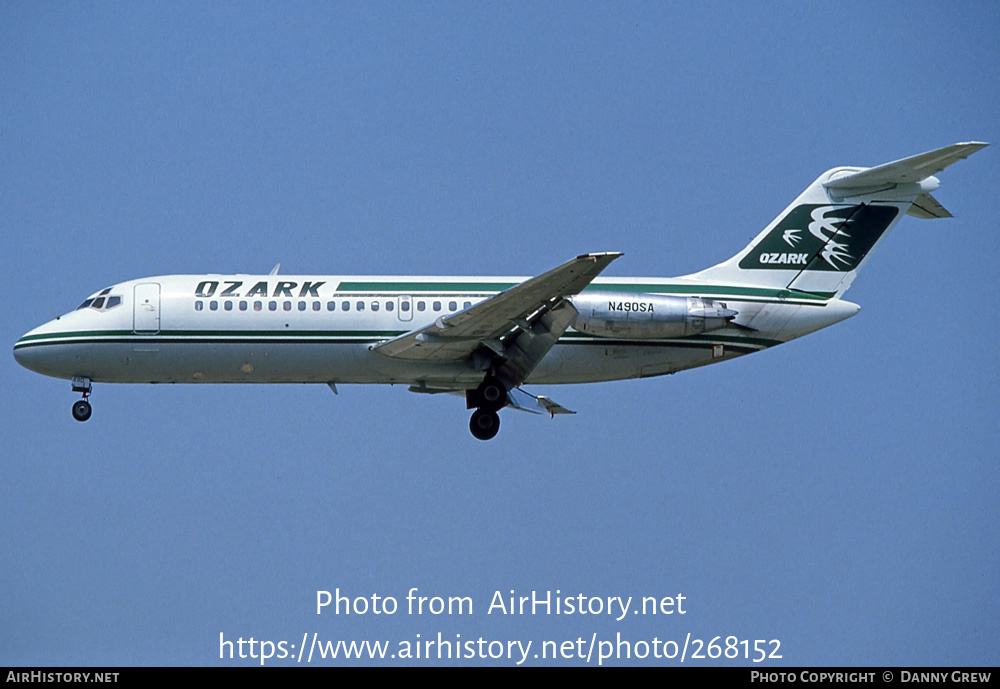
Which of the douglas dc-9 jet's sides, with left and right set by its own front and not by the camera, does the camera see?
left
